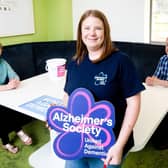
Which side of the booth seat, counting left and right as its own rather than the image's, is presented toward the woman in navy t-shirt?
front

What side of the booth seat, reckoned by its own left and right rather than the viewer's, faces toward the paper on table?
front

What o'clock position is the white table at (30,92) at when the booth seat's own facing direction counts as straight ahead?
The white table is roughly at 12 o'clock from the booth seat.

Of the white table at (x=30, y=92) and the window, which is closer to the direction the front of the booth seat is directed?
the white table

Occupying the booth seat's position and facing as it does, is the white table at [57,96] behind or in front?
in front

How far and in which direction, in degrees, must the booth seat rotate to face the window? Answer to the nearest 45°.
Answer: approximately 90° to its left

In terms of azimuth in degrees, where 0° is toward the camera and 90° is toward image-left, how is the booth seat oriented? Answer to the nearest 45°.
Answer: approximately 0°
